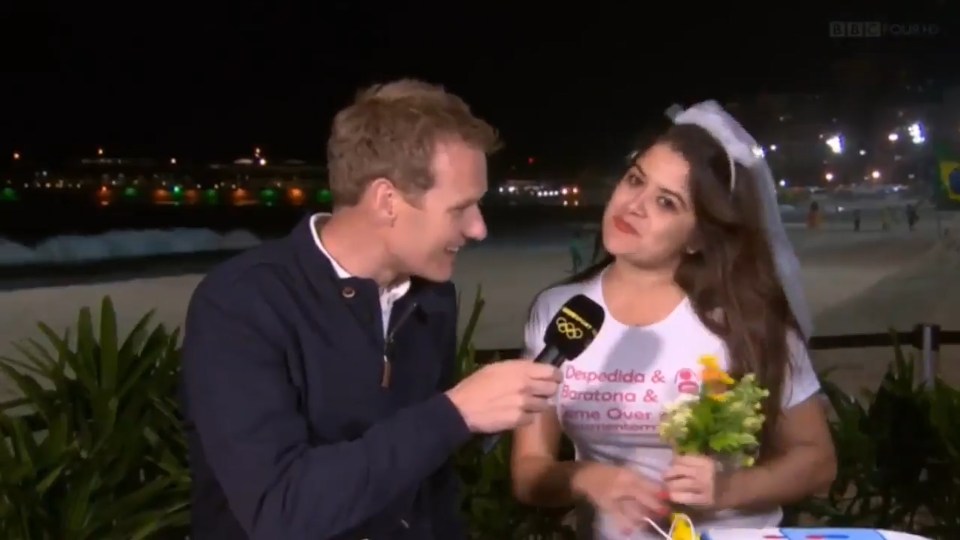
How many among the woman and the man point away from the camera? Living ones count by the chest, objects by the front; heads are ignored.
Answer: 0

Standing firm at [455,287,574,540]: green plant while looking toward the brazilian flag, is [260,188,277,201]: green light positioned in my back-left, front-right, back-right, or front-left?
front-left

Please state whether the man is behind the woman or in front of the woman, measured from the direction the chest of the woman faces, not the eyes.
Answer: in front

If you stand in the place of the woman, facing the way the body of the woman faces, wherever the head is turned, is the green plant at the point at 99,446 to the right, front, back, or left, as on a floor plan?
right

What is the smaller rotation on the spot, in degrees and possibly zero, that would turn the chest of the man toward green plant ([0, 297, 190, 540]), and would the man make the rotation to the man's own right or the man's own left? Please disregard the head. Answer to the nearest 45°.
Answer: approximately 180°

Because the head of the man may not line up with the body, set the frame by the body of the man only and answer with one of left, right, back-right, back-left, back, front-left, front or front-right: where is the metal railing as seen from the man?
left

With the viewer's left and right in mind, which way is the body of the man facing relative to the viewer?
facing the viewer and to the right of the viewer

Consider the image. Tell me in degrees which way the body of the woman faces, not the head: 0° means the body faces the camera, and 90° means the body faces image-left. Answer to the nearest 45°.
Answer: approximately 45°

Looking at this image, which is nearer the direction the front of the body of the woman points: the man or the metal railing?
the man

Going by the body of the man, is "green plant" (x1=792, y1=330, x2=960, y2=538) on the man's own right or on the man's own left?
on the man's own left

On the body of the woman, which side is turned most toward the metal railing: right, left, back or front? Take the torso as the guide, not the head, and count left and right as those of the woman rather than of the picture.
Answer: back

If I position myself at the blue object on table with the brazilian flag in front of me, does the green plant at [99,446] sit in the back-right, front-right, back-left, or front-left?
front-left

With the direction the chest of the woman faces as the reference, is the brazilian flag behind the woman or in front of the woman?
behind

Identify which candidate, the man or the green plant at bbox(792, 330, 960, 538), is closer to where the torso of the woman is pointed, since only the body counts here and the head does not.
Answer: the man
